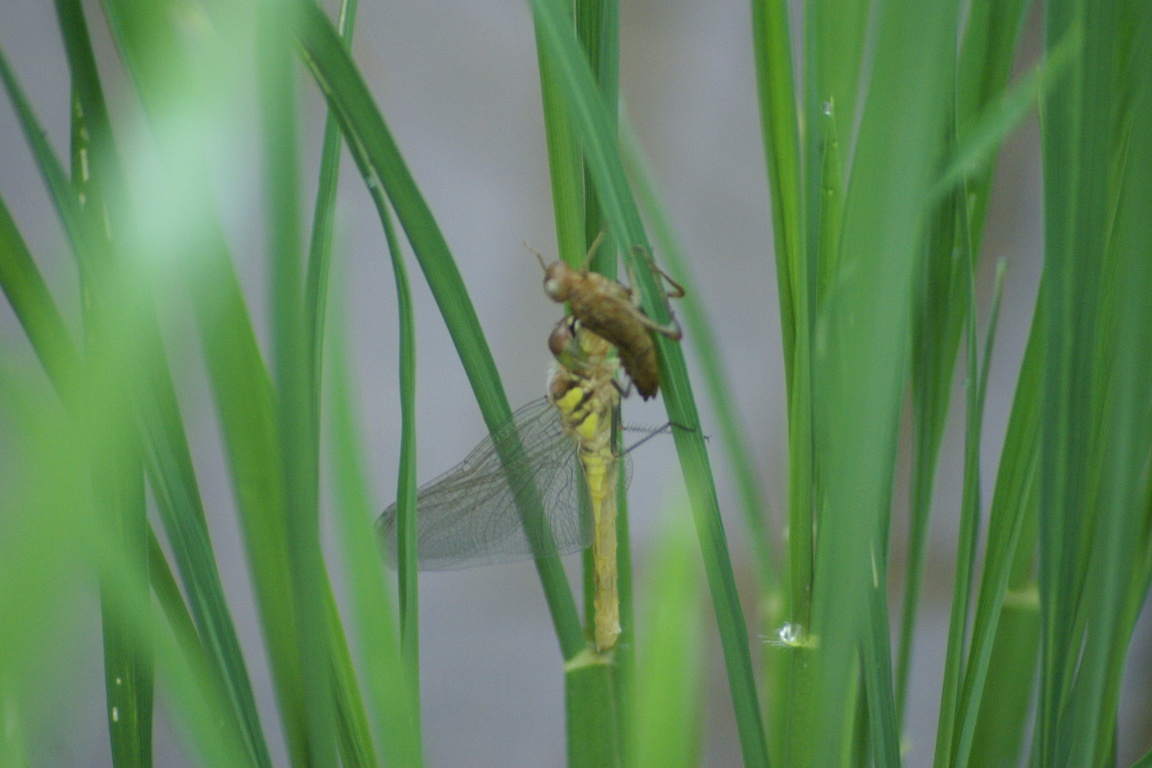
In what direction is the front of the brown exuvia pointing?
to the viewer's left
